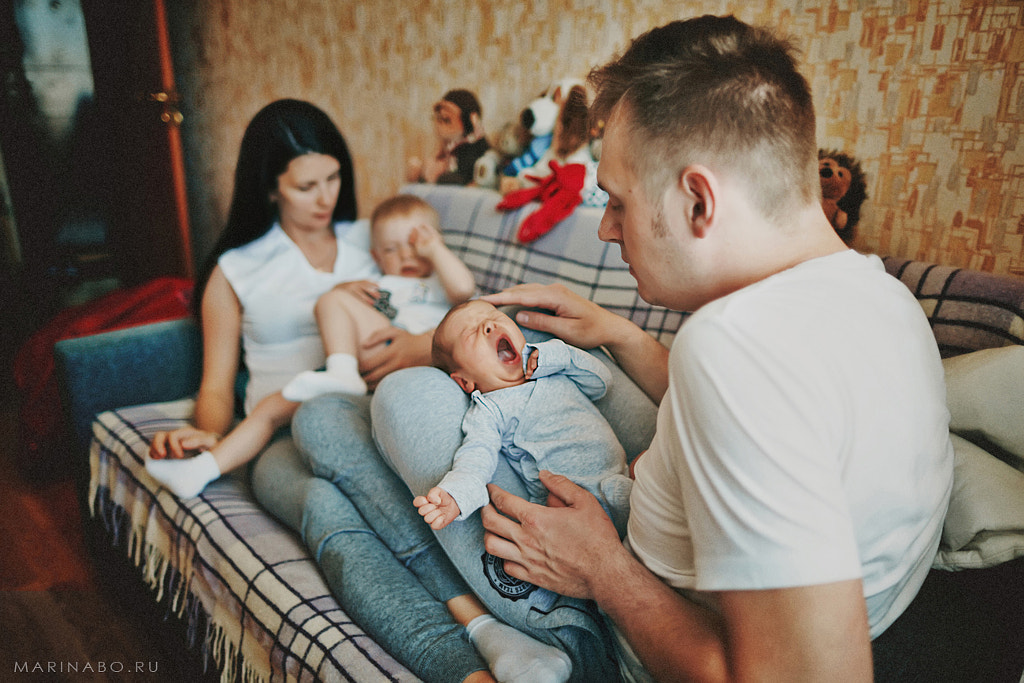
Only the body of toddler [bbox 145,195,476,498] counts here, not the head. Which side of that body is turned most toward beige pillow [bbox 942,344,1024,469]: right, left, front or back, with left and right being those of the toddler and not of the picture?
left

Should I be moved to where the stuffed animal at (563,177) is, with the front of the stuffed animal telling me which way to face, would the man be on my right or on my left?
on my left

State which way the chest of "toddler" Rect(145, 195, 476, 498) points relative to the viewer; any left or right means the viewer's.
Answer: facing the viewer and to the left of the viewer

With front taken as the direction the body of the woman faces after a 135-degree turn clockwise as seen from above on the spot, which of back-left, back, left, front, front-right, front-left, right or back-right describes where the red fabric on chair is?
front-right

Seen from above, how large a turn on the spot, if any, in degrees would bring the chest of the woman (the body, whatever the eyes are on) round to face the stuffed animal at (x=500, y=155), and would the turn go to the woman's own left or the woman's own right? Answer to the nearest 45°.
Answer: approximately 90° to the woman's own left

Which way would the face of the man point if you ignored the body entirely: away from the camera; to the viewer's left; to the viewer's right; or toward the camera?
to the viewer's left

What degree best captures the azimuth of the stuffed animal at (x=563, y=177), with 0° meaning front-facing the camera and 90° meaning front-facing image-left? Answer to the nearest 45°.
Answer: approximately 45°

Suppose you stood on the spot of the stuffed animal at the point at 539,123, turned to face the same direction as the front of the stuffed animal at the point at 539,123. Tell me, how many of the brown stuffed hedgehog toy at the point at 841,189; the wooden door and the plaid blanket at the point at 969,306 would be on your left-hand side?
2

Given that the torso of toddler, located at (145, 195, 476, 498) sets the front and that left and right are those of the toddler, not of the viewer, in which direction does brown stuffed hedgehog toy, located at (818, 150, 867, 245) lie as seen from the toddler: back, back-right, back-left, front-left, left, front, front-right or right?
left

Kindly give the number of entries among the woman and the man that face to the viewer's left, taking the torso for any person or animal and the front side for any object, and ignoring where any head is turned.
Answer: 1

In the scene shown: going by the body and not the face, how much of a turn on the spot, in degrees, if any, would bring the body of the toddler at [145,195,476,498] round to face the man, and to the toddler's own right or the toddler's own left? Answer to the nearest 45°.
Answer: approximately 45° to the toddler's own left

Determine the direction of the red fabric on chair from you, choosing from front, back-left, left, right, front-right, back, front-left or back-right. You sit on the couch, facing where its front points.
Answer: right

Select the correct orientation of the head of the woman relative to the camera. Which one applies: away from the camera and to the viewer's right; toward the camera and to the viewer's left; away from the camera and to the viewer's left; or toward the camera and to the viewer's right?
toward the camera and to the viewer's right

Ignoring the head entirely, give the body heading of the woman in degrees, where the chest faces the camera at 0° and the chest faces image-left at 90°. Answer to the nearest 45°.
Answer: approximately 315°

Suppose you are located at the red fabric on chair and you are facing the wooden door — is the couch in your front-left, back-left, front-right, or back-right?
back-right
